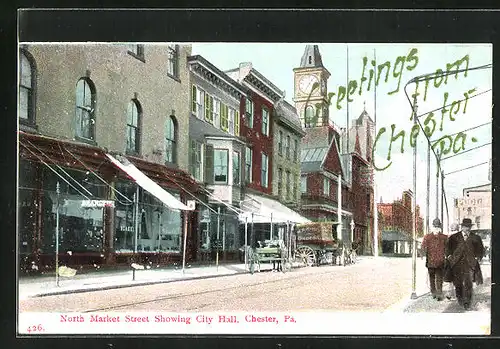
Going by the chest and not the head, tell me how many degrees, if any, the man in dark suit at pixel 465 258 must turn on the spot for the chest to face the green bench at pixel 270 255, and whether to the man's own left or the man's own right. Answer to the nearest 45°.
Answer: approximately 90° to the man's own right

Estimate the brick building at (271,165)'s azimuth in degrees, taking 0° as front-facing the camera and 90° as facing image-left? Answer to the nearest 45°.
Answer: approximately 315°

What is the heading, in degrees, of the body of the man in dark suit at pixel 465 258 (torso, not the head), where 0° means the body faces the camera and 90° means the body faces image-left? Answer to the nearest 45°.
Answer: approximately 0°

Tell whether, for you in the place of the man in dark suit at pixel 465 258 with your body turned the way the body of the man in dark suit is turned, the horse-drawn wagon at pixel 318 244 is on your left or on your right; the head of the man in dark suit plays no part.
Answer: on your right
